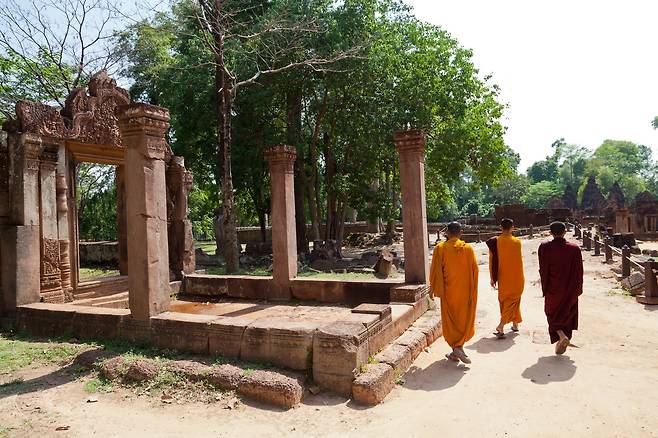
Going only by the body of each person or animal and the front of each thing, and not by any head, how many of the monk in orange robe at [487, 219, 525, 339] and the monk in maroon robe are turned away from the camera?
2

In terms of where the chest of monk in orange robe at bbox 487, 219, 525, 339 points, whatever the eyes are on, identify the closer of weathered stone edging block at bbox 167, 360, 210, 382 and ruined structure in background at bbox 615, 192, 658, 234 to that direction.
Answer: the ruined structure in background

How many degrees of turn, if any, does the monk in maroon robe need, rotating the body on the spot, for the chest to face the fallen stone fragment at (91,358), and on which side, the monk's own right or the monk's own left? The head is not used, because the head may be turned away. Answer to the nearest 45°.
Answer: approximately 135° to the monk's own left

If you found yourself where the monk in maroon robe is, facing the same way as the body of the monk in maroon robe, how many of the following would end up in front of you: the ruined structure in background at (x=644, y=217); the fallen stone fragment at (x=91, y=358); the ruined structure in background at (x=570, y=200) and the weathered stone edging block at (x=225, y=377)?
2

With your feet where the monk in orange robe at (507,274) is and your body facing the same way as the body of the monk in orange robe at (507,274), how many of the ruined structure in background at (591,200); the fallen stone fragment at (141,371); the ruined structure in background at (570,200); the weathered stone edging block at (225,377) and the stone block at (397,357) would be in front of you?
2

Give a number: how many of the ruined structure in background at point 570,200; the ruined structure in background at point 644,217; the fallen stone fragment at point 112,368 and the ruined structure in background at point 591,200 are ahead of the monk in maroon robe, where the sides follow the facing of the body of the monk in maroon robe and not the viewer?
3

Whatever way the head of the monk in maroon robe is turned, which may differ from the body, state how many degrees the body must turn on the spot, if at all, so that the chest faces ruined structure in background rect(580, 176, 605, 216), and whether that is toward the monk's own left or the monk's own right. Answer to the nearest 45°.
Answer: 0° — they already face it

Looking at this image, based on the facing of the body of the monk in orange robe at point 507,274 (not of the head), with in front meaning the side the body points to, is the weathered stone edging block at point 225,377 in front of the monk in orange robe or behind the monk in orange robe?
behind

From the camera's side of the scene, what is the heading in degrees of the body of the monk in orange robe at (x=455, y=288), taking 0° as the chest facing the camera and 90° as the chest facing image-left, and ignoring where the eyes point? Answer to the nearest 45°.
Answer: approximately 180°

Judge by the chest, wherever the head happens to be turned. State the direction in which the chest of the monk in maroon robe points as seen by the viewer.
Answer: away from the camera

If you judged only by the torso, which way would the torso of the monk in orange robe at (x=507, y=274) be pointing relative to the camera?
away from the camera

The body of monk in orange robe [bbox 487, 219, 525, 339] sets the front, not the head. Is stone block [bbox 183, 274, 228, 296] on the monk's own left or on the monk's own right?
on the monk's own left

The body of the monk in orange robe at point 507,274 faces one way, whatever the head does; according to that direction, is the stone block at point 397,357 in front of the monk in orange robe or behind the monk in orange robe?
behind

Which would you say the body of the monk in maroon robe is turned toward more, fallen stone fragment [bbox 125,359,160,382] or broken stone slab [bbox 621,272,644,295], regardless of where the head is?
the broken stone slab

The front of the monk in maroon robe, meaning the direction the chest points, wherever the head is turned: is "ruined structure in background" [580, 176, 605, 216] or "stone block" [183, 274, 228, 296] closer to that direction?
the ruined structure in background
